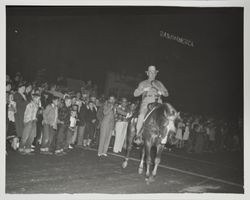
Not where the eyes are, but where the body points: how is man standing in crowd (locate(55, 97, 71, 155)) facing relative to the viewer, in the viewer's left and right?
facing the viewer and to the right of the viewer

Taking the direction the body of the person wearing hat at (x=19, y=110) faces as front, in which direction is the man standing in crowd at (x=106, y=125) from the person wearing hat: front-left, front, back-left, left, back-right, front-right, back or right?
front-left

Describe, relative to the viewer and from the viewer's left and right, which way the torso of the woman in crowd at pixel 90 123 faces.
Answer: facing the viewer

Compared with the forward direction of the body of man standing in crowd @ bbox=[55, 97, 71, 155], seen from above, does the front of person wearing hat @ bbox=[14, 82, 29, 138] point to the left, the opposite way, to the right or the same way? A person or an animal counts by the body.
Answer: the same way

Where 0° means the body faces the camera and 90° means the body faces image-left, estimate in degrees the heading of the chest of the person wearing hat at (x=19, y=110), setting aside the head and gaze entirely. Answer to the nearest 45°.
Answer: approximately 315°
